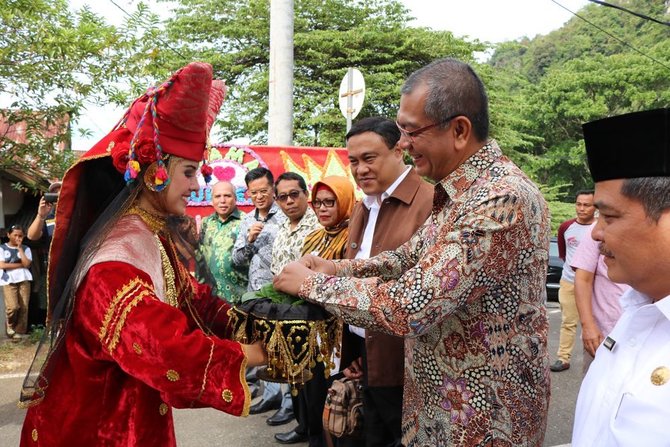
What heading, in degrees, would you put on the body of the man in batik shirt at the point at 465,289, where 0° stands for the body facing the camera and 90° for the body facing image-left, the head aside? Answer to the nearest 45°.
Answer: approximately 90°

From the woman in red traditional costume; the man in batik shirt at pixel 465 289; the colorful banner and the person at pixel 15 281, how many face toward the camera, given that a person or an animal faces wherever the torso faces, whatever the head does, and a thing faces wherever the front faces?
2

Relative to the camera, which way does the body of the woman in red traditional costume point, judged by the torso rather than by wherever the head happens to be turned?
to the viewer's right

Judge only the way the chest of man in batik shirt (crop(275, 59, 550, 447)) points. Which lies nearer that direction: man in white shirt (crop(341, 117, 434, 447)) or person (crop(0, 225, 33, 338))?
the person

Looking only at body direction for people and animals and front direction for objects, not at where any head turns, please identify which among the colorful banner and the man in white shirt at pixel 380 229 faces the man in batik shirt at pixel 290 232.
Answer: the colorful banner

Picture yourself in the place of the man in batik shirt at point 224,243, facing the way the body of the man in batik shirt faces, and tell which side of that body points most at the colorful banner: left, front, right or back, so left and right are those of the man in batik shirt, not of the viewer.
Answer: back

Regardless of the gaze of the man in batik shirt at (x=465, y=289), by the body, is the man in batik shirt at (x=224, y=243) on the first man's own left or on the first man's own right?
on the first man's own right

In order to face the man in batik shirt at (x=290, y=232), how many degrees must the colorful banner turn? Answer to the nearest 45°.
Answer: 0° — it already faces them

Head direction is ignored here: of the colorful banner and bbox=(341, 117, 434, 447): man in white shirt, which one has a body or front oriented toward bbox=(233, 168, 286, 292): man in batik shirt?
the colorful banner

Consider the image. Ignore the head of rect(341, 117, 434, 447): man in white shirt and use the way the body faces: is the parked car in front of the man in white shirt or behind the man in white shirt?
behind

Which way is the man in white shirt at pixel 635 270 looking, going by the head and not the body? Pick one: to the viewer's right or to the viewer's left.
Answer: to the viewer's left
